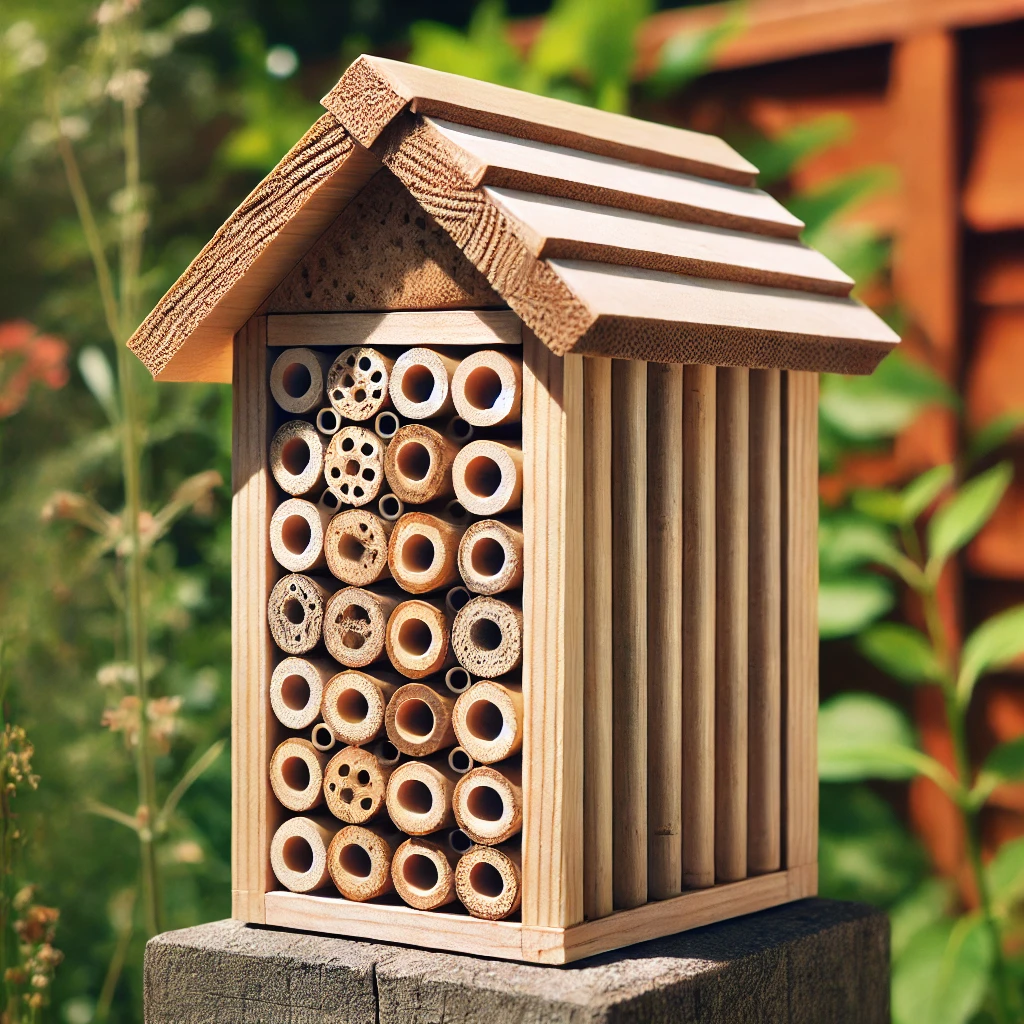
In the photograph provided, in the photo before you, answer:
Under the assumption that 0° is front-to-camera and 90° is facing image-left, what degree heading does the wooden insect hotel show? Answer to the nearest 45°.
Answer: approximately 45°
